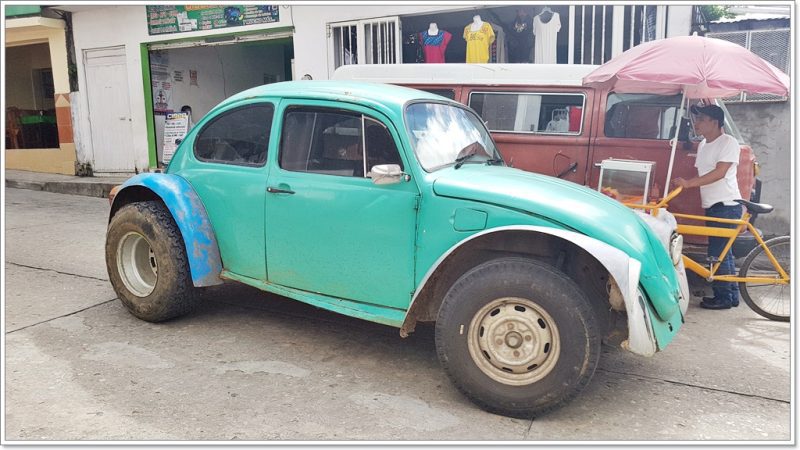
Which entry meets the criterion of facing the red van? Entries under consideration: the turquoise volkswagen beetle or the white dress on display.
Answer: the white dress on display

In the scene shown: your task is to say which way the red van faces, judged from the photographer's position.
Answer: facing to the right of the viewer

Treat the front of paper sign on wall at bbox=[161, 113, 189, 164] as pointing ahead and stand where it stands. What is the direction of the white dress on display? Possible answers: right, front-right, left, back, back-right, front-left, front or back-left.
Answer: front-left

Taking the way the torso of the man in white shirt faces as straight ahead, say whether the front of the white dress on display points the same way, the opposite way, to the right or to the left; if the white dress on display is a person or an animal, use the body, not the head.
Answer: to the left

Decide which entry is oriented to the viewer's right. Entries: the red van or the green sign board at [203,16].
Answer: the red van

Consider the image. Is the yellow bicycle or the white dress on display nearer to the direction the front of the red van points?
the yellow bicycle

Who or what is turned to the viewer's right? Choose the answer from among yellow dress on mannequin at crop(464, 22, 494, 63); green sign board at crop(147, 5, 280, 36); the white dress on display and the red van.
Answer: the red van

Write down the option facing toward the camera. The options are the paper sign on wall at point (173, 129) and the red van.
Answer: the paper sign on wall

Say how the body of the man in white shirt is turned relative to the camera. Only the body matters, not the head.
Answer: to the viewer's left

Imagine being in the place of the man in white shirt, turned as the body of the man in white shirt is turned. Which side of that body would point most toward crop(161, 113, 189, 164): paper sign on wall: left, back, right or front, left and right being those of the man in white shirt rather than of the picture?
front

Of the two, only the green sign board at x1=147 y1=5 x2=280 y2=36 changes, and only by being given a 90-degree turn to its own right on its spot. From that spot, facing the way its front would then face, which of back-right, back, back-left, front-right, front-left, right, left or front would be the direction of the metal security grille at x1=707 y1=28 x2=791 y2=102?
back-left

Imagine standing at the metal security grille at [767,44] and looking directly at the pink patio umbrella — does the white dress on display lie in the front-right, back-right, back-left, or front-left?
front-right

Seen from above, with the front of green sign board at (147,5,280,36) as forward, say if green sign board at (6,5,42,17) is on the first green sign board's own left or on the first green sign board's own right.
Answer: on the first green sign board's own right

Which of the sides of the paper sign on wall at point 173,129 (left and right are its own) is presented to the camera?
front

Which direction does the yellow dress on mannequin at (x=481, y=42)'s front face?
toward the camera

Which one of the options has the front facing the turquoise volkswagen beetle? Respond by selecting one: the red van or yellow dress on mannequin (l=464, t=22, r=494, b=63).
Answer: the yellow dress on mannequin
